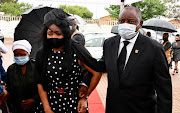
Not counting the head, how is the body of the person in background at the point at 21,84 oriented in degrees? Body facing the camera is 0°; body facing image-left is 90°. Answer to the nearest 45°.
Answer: approximately 0°

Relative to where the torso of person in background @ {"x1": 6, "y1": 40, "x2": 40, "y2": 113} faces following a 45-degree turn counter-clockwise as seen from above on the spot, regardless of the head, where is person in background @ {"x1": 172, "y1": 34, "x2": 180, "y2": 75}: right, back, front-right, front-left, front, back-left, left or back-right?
left

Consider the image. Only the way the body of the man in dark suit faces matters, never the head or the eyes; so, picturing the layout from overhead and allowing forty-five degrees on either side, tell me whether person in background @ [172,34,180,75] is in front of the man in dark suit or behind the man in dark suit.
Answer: behind

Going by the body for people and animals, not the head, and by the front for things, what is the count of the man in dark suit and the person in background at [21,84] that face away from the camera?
0

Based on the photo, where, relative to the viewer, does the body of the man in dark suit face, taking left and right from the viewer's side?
facing the viewer and to the left of the viewer

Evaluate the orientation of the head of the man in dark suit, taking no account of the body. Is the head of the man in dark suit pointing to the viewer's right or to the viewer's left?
to the viewer's left

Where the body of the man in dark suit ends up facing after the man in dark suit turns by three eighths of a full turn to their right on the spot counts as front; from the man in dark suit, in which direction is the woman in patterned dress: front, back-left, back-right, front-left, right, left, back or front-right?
left

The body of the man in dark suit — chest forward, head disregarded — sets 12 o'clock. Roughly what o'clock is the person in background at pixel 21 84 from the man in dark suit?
The person in background is roughly at 2 o'clock from the man in dark suit.

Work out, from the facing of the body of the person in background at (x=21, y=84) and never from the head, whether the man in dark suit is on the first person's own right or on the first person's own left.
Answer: on the first person's own left

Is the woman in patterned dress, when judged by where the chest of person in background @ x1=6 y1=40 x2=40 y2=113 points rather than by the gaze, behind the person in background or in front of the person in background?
in front
